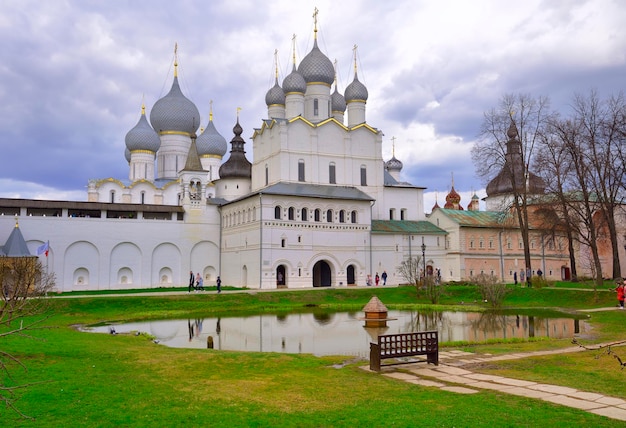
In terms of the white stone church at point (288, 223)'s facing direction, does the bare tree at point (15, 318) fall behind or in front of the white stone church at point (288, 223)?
in front

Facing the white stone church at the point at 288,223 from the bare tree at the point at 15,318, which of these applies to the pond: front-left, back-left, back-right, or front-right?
front-right

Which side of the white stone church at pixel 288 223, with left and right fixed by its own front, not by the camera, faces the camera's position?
front

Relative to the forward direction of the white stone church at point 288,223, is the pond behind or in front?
in front

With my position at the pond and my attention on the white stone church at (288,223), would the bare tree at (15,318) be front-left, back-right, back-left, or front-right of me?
back-left

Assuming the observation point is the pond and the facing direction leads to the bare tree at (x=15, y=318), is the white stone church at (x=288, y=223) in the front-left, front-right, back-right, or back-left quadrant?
back-right
